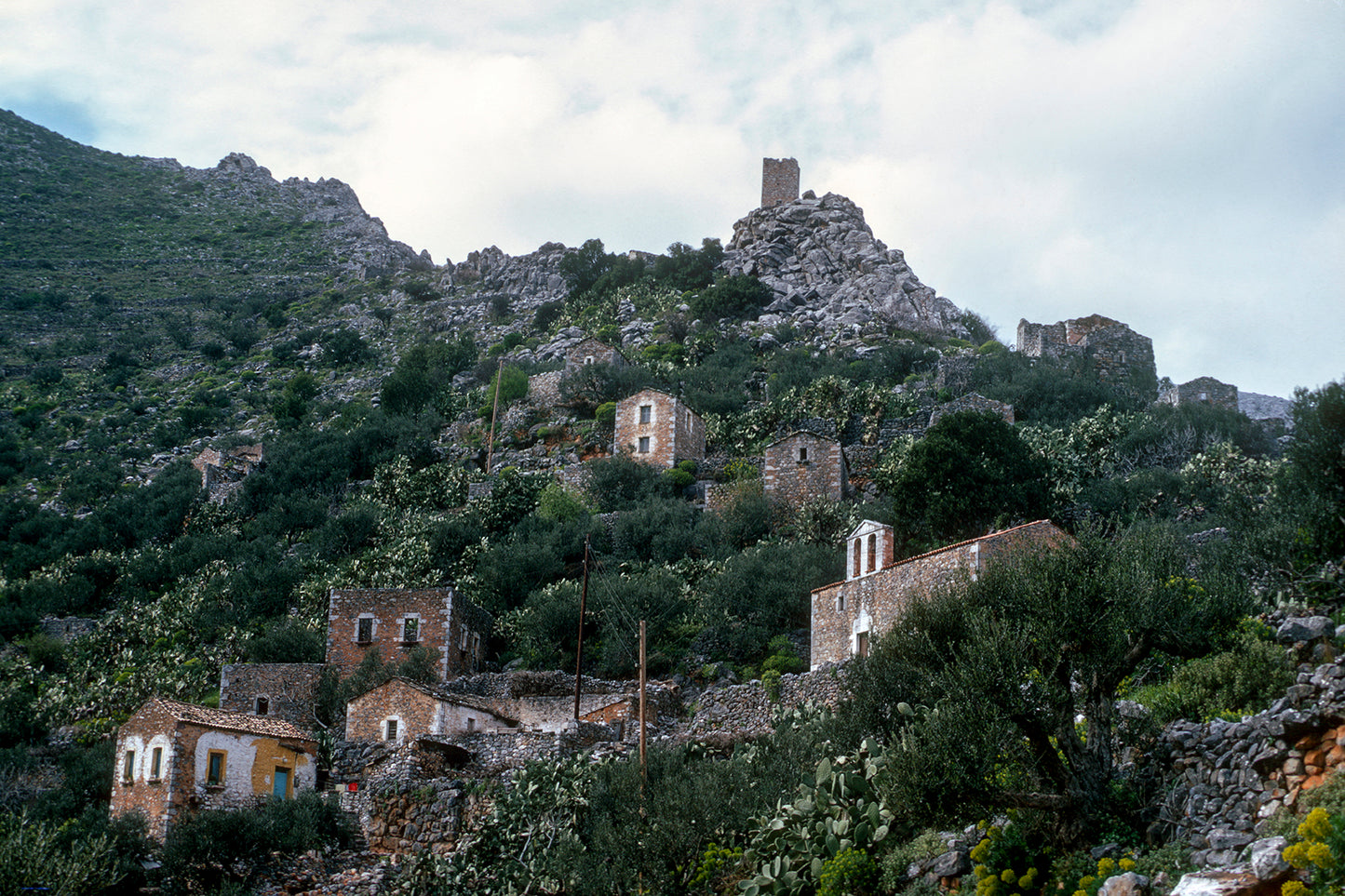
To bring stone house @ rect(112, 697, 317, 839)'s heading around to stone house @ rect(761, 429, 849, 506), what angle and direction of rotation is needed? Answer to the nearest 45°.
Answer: approximately 90° to its left

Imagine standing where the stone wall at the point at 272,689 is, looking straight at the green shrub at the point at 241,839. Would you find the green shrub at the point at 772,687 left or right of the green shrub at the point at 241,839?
left

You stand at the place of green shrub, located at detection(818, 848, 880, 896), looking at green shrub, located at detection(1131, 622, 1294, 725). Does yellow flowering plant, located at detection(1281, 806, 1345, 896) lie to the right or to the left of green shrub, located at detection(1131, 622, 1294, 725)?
right

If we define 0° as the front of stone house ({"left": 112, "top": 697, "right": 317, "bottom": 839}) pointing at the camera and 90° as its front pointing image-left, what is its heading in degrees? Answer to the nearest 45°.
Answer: approximately 315°

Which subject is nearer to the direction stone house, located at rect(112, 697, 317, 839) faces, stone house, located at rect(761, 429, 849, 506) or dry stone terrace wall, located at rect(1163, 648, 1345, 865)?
the dry stone terrace wall

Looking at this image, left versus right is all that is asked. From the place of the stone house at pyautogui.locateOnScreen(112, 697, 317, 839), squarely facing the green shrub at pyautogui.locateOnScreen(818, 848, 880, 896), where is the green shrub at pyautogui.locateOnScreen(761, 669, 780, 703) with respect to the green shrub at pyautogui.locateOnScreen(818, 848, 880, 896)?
left
